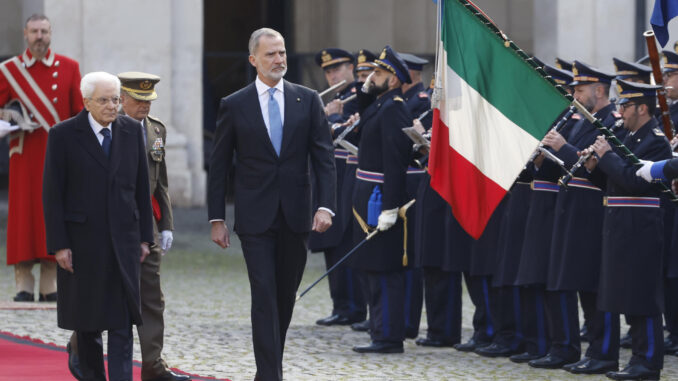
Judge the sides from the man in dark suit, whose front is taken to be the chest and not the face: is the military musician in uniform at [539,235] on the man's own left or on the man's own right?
on the man's own left

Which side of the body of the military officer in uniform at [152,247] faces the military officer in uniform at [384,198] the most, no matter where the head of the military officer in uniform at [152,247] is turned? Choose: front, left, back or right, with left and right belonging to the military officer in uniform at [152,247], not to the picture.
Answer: left

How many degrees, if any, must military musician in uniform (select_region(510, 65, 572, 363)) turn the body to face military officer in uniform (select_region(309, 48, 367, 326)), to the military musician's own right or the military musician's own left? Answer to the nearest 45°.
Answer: approximately 45° to the military musician's own right

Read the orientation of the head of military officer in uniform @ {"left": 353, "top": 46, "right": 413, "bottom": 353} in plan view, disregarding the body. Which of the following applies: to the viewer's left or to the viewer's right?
to the viewer's left

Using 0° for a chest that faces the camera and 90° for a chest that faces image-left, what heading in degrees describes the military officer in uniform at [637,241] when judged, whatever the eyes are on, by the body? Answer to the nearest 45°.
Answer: approximately 90°

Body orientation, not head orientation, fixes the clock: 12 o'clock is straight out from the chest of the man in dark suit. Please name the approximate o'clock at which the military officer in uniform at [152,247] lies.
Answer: The military officer in uniform is roughly at 4 o'clock from the man in dark suit.

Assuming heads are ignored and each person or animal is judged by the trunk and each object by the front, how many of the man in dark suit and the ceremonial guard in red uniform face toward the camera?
2

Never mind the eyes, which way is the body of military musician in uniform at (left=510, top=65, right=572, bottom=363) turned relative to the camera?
to the viewer's left
